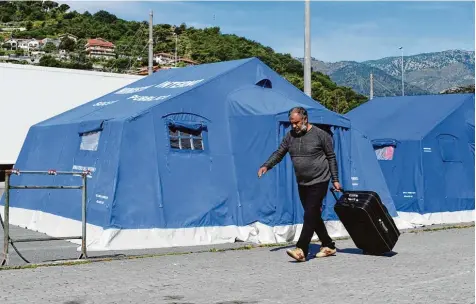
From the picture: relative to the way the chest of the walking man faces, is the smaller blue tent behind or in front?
behind

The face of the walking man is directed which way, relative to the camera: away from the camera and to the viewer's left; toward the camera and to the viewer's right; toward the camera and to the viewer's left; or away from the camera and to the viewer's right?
toward the camera and to the viewer's left

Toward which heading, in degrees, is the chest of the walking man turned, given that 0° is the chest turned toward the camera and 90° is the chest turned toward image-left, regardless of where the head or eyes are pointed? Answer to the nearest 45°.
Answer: approximately 45°

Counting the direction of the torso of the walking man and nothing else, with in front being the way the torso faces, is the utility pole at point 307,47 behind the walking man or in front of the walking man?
behind
